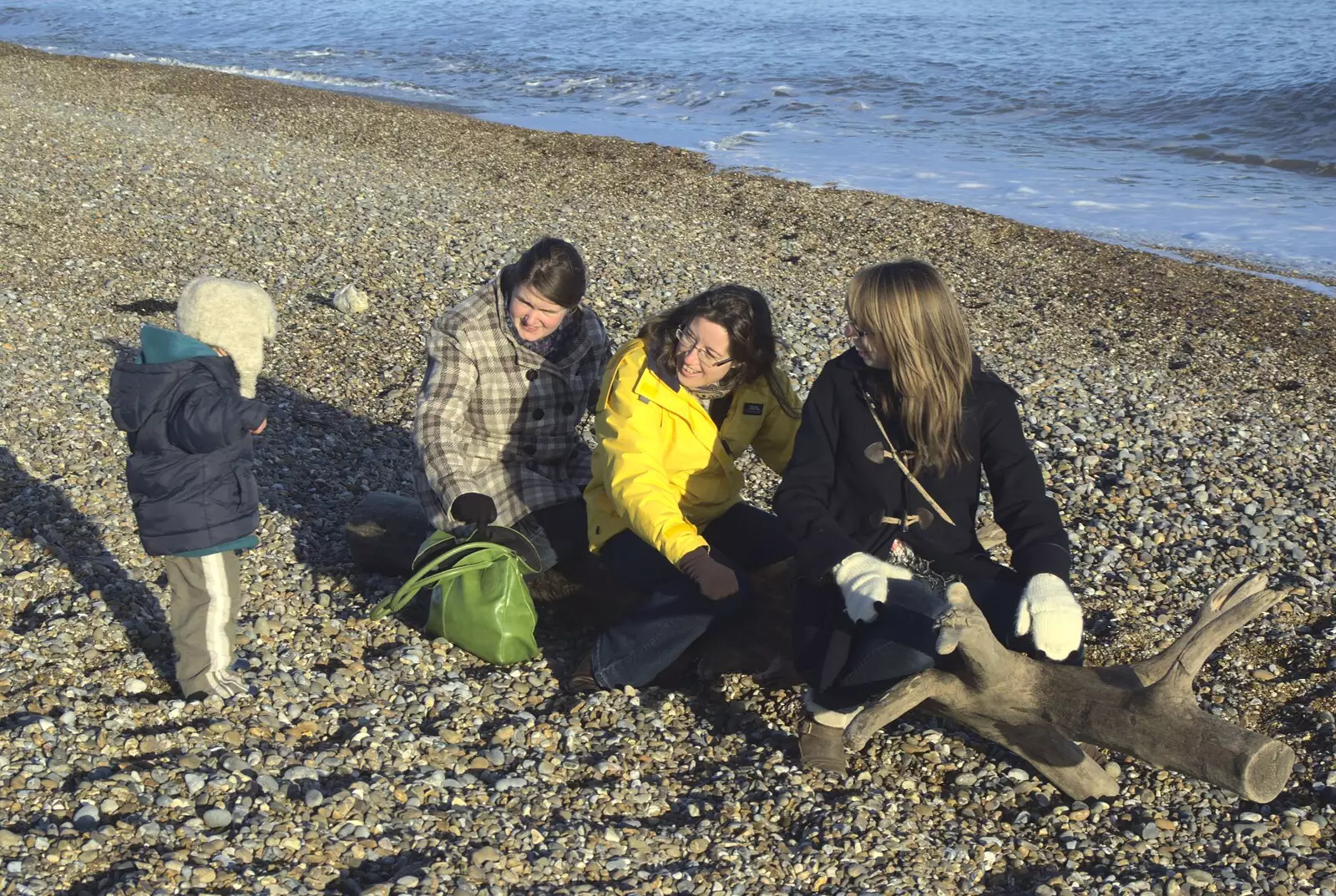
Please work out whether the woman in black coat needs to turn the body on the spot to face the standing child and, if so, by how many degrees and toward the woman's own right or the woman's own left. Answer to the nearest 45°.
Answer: approximately 90° to the woman's own right

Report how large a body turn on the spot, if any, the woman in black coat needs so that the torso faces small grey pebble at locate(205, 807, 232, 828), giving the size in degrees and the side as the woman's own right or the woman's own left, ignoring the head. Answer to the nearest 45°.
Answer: approximately 45° to the woman's own right

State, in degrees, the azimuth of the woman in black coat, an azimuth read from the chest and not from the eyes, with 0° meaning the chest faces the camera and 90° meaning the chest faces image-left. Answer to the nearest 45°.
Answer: approximately 0°

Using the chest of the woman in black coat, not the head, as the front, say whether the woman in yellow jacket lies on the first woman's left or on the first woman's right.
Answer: on the first woman's right

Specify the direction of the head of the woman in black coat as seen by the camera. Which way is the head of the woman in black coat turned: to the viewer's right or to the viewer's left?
to the viewer's left

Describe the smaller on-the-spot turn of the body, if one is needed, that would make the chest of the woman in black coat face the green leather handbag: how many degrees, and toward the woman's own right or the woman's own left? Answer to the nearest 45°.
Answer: approximately 90° to the woman's own right

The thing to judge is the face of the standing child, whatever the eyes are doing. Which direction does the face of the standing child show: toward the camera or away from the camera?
away from the camera
